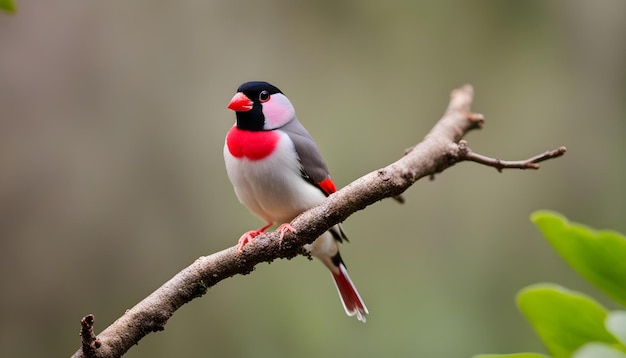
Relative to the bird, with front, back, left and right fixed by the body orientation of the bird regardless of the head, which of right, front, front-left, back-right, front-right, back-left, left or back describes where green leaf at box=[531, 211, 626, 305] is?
back-left

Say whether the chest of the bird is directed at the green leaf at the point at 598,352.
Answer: no

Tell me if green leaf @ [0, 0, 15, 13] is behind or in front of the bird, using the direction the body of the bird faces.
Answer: in front

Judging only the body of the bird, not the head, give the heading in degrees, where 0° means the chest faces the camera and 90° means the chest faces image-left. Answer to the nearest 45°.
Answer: approximately 45°
